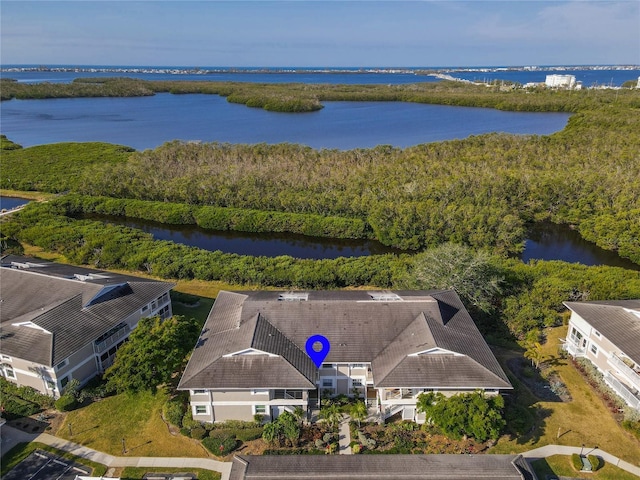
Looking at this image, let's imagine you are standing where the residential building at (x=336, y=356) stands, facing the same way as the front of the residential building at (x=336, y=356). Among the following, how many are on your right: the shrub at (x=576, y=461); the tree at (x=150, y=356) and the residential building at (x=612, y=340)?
1

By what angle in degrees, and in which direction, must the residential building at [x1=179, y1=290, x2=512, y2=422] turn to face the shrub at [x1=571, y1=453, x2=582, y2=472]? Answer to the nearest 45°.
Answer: approximately 90° to its left

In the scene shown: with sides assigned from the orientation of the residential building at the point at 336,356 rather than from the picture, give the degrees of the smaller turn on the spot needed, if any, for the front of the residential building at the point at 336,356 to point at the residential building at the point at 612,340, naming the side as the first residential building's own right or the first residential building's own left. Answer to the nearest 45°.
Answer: approximately 90° to the first residential building's own left

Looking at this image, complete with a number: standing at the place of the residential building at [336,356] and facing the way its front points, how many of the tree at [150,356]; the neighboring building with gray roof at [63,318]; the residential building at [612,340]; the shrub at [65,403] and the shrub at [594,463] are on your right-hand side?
3

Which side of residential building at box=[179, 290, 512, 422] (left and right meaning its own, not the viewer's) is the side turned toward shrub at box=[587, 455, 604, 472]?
left

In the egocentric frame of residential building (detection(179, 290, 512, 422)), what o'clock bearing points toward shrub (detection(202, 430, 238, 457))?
The shrub is roughly at 2 o'clock from the residential building.

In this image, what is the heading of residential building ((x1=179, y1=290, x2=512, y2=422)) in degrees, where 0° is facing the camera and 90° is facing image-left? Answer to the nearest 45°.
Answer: approximately 0°

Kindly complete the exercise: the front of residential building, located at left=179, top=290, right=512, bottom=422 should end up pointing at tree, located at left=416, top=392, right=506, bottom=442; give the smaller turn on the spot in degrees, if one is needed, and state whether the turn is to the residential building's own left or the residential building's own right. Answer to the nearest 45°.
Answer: approximately 45° to the residential building's own left

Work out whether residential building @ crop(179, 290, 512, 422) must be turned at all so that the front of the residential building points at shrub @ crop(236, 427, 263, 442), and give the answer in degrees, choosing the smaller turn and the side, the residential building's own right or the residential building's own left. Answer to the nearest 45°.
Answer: approximately 45° to the residential building's own right

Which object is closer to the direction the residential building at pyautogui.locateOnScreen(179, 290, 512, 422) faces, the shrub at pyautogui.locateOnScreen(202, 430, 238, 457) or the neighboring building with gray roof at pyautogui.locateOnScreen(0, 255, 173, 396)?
the shrub

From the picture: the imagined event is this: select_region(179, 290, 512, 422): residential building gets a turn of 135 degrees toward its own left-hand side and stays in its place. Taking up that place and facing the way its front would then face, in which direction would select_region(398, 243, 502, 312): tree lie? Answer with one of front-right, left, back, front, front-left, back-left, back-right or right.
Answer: front

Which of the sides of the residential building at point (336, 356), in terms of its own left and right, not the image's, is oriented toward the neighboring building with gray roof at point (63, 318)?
right

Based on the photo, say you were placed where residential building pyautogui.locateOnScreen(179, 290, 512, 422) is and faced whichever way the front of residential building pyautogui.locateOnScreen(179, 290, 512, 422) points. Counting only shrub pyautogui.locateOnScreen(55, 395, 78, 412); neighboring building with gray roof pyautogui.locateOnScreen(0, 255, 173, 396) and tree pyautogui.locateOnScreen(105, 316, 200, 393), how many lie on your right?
3

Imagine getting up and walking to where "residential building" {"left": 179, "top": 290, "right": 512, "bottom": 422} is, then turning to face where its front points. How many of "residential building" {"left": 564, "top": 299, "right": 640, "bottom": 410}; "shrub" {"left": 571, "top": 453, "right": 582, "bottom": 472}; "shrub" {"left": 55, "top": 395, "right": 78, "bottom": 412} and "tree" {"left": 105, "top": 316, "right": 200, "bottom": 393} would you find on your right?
2

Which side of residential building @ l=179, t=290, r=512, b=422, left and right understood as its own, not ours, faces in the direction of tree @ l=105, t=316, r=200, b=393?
right
